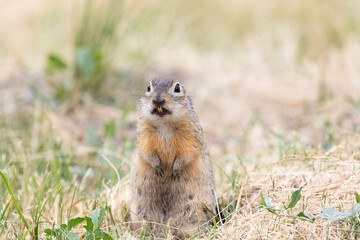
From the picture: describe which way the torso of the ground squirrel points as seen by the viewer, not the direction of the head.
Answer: toward the camera

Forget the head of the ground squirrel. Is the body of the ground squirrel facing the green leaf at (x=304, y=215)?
no

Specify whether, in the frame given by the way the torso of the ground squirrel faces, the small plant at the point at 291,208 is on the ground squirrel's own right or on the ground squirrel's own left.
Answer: on the ground squirrel's own left

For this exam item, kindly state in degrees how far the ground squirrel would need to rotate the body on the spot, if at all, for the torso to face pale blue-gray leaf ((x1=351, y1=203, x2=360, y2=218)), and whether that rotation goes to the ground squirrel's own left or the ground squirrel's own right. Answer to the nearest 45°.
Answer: approximately 45° to the ground squirrel's own left

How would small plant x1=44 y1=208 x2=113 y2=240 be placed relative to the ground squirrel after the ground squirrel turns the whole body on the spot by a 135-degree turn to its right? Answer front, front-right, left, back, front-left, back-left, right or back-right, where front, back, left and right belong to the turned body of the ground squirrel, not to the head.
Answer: left
